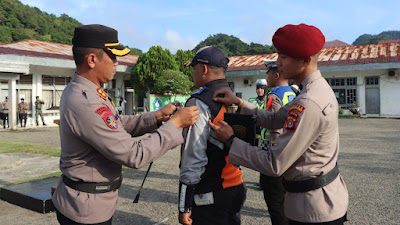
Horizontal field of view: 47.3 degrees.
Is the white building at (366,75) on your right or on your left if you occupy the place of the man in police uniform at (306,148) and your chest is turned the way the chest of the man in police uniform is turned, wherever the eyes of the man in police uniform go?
on your right

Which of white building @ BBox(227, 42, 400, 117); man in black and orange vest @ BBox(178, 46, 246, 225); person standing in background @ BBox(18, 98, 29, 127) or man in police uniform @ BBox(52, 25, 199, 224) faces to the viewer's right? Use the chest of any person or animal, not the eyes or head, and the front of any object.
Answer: man in police uniform @ BBox(52, 25, 199, 224)

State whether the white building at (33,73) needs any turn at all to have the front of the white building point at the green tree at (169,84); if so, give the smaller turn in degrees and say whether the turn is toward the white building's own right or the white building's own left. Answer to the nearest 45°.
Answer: approximately 45° to the white building's own left

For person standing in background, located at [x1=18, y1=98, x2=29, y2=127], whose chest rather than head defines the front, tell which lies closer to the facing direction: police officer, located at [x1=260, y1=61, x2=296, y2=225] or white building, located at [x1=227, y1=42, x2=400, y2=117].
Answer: the police officer

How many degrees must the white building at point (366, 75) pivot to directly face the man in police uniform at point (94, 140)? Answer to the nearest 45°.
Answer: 0° — it already faces them

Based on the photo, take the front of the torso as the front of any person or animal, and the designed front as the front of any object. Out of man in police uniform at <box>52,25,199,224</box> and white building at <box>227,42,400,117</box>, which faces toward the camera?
the white building

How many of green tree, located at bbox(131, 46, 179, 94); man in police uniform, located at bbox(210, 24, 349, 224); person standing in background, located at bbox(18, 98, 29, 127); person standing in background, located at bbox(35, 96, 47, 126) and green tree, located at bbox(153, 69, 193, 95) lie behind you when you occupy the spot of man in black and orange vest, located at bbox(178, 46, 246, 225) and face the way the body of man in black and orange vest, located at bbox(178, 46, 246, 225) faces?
1

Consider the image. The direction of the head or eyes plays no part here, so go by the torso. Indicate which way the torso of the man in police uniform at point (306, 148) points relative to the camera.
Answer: to the viewer's left

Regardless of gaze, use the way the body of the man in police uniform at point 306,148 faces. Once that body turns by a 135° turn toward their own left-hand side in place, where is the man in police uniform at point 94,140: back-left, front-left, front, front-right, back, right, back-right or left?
back-right

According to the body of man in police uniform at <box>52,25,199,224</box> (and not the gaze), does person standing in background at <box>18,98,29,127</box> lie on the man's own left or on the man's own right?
on the man's own left

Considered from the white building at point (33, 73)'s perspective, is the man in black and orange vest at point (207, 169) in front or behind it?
in front

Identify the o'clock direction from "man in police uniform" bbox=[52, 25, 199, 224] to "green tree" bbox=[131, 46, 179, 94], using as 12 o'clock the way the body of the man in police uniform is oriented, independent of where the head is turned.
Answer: The green tree is roughly at 9 o'clock from the man in police uniform.

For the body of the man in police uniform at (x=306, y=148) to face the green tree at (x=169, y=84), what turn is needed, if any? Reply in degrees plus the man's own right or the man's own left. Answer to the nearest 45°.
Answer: approximately 90° to the man's own right

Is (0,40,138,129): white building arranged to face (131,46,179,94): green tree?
no

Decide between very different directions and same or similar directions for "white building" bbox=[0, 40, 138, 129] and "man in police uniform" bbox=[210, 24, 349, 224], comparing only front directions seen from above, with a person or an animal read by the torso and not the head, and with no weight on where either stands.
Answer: very different directions

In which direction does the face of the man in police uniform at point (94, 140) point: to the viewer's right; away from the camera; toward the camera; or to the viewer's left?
to the viewer's right

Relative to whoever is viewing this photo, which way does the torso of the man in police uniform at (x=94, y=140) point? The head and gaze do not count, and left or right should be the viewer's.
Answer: facing to the right of the viewer
